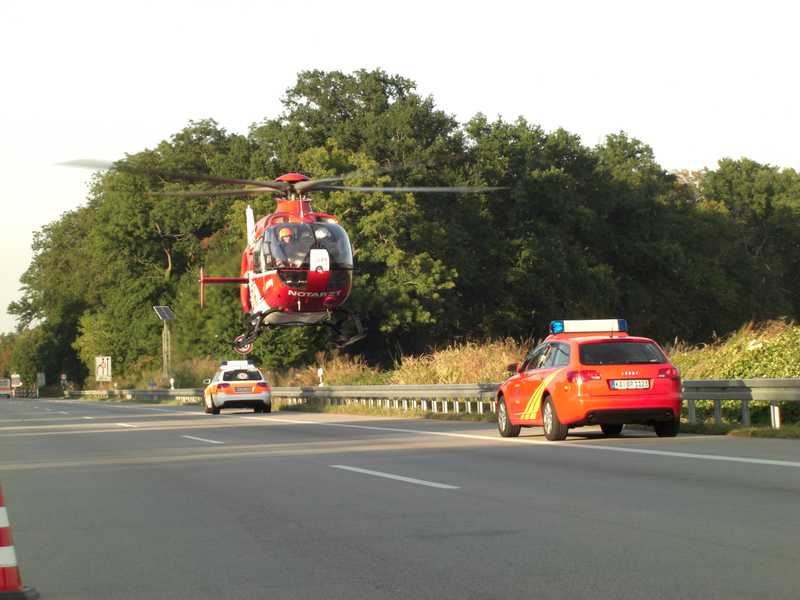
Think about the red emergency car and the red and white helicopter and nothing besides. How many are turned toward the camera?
1

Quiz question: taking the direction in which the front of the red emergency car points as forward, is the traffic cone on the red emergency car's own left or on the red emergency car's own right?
on the red emergency car's own left

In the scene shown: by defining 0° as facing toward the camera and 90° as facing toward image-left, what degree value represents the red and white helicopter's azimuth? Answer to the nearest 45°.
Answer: approximately 0°

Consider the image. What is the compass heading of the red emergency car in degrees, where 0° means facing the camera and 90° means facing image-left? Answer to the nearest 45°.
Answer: approximately 135°

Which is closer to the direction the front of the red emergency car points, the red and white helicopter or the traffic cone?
the red and white helicopter
